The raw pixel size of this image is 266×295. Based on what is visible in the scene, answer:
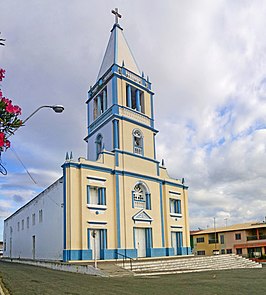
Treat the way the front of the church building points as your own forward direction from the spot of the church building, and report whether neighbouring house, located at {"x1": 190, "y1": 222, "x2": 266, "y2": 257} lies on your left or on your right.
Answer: on your left

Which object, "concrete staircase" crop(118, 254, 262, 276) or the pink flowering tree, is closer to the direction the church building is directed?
the concrete staircase

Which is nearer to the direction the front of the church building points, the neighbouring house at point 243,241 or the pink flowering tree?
the pink flowering tree

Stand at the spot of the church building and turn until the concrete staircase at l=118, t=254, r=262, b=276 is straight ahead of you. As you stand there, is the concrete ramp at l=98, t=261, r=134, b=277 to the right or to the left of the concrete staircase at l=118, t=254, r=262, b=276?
right

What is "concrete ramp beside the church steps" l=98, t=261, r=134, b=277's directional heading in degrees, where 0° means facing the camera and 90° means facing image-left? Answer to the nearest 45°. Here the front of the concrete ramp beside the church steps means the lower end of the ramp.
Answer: approximately 315°

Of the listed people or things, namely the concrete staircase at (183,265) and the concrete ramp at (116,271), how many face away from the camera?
0

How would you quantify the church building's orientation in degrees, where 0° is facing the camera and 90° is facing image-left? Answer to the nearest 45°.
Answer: approximately 315°

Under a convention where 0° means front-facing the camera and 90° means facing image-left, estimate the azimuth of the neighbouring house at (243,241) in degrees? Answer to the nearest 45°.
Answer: approximately 45°

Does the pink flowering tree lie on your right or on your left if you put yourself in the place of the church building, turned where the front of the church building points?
on your right

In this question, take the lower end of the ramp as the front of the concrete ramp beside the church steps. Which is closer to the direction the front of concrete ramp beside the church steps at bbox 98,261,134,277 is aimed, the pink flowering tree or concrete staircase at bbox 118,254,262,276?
the pink flowering tree
